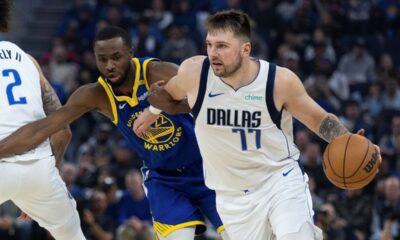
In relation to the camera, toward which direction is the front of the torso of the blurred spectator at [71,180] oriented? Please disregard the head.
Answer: toward the camera

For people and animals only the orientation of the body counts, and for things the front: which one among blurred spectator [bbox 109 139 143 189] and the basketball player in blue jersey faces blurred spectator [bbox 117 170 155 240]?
blurred spectator [bbox 109 139 143 189]

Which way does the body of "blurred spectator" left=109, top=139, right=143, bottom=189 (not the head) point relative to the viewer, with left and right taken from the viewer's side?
facing the viewer

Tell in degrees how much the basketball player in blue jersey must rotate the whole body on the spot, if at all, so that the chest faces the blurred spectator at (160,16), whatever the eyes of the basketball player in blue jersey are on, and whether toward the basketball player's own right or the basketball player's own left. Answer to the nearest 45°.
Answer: approximately 180°

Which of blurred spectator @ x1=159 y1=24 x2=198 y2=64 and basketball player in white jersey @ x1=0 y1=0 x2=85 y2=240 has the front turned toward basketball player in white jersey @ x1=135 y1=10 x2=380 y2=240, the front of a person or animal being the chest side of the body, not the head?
the blurred spectator

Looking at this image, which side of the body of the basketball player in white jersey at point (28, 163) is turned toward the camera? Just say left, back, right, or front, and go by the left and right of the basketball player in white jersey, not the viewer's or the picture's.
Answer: back

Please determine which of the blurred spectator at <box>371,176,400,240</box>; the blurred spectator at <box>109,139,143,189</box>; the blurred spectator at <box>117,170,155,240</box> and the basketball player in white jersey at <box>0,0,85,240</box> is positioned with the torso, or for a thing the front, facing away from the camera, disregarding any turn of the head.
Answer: the basketball player in white jersey

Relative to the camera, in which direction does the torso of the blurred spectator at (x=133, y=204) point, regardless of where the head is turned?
toward the camera

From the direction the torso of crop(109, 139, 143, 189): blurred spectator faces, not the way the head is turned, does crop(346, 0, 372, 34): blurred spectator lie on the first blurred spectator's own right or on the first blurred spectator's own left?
on the first blurred spectator's own left

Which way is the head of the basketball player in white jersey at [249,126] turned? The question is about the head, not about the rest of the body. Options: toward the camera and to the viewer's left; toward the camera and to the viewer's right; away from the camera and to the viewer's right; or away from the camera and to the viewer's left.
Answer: toward the camera and to the viewer's left

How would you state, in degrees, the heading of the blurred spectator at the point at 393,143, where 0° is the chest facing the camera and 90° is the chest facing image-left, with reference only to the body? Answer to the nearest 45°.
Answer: approximately 0°
